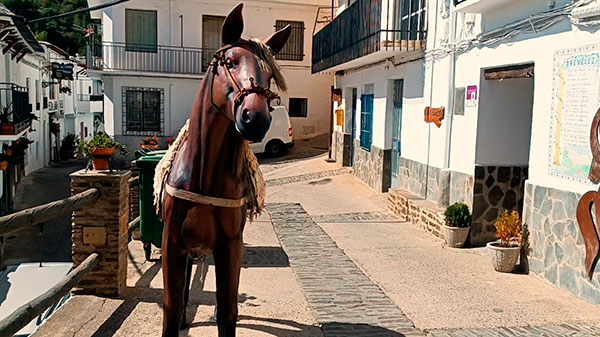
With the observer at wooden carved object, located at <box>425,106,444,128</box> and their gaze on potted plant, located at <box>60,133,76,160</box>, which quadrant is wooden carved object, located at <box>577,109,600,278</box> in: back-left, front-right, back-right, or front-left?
back-left

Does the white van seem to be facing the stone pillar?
no

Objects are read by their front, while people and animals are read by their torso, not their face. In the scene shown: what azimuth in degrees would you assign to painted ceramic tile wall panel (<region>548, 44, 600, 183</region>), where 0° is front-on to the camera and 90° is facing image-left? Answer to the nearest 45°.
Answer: approximately 45°

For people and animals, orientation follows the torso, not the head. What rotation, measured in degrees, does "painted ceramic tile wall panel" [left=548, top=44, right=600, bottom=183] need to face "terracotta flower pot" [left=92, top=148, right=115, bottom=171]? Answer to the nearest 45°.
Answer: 0° — it already faces it

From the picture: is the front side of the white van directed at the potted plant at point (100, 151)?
no

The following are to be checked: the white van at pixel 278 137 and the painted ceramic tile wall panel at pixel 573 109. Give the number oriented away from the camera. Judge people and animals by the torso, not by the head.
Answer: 0

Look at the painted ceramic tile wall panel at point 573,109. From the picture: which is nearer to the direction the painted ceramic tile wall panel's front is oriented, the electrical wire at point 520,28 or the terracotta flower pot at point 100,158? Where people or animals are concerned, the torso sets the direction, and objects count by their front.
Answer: the terracotta flower pot

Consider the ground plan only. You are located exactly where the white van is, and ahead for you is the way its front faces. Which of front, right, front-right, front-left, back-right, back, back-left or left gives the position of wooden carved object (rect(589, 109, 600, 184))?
left

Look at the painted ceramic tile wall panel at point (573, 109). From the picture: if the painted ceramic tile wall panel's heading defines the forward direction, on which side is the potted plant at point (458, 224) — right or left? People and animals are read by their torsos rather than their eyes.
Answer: on its right

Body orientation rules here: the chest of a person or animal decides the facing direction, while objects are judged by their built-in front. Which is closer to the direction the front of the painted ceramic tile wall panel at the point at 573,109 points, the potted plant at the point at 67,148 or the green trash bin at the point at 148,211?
the green trash bin

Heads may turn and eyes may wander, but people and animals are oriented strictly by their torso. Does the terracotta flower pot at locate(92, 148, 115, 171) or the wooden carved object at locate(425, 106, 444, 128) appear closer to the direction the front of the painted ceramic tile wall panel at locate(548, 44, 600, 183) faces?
the terracotta flower pot

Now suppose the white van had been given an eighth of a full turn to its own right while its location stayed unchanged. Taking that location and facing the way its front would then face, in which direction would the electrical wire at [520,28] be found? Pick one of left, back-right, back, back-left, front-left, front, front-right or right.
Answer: back-left

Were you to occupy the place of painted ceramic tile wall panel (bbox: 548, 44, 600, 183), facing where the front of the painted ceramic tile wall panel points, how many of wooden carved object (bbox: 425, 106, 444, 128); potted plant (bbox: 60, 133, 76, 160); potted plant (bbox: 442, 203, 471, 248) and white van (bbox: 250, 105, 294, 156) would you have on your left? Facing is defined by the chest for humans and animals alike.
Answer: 0

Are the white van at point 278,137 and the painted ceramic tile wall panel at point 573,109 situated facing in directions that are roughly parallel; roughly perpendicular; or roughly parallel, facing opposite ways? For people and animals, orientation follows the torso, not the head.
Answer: roughly parallel

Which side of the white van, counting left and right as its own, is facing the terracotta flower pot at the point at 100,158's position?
left
